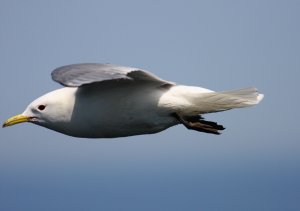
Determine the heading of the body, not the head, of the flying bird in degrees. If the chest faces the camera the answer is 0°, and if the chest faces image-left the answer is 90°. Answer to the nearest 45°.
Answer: approximately 90°
